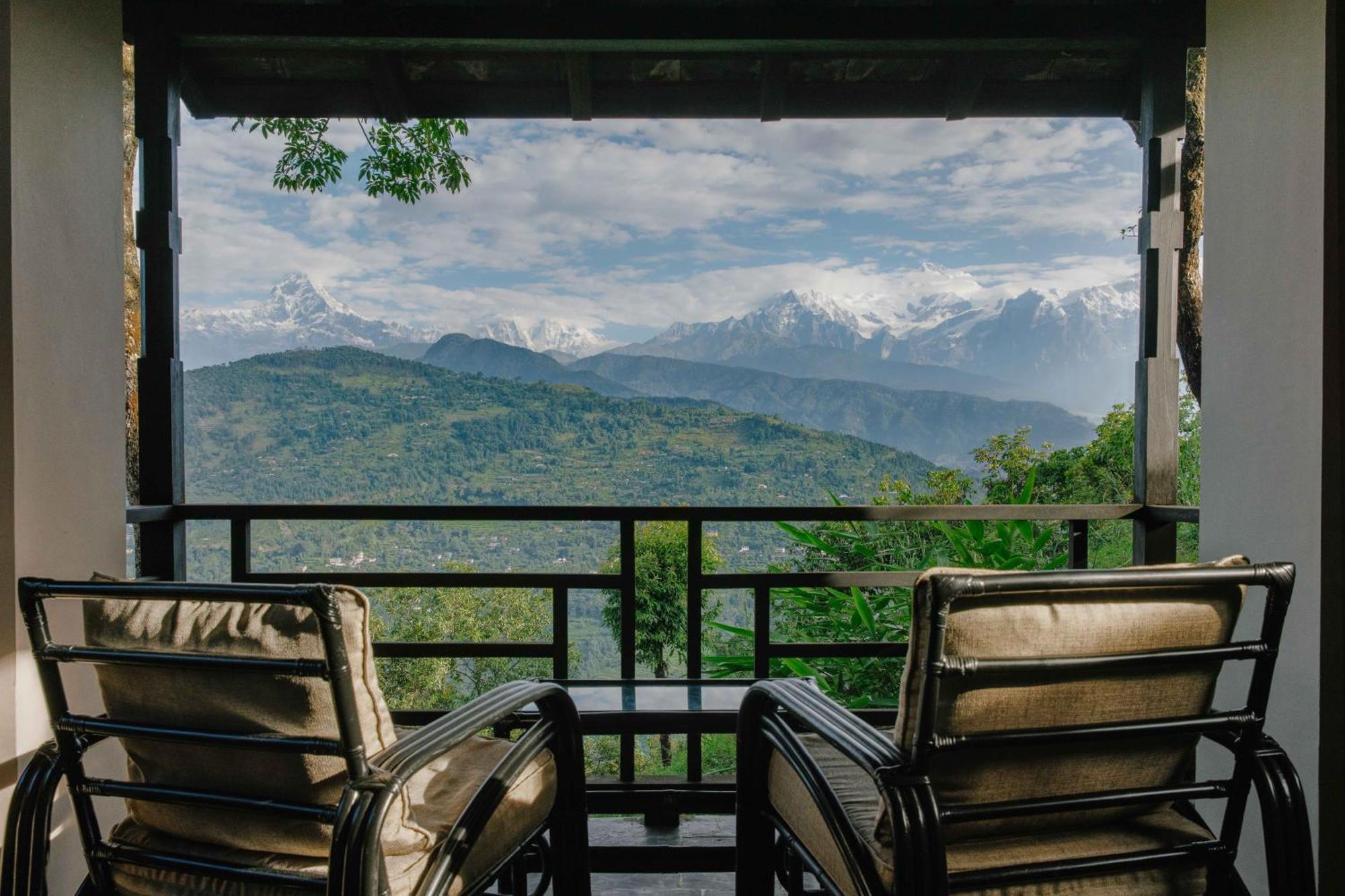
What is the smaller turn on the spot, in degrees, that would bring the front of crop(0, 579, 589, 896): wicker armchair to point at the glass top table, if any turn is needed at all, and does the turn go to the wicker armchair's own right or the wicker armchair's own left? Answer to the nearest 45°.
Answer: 0° — it already faces it

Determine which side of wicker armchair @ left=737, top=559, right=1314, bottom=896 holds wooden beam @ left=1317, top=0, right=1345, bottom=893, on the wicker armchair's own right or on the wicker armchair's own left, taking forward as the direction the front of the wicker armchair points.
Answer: on the wicker armchair's own right

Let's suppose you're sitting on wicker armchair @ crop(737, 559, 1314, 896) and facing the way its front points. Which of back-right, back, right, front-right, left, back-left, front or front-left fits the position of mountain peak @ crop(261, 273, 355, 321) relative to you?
front

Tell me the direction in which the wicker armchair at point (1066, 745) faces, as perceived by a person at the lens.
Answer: facing away from the viewer and to the left of the viewer

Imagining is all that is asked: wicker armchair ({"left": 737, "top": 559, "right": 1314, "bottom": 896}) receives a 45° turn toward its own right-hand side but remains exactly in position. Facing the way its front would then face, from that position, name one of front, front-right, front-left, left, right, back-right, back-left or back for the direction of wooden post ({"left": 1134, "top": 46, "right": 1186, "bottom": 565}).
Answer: front

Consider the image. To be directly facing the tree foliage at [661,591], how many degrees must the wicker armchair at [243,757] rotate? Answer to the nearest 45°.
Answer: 0° — it already faces it

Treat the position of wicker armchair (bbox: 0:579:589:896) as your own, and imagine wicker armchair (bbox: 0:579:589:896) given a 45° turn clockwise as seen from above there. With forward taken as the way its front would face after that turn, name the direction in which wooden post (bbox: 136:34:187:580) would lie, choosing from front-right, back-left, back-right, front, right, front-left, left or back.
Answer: left

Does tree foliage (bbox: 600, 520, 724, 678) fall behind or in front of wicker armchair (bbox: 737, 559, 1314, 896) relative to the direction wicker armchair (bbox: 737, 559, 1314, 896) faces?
in front

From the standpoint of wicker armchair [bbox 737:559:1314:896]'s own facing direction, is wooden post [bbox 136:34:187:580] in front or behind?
in front

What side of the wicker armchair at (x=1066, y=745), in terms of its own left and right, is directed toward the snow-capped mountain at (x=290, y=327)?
front

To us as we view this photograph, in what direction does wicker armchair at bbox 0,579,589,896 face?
facing away from the viewer and to the right of the viewer

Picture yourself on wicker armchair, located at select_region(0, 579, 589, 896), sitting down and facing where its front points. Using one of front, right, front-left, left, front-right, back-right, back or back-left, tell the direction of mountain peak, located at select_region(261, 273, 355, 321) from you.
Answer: front-left

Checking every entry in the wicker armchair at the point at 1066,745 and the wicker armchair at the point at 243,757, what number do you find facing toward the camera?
0

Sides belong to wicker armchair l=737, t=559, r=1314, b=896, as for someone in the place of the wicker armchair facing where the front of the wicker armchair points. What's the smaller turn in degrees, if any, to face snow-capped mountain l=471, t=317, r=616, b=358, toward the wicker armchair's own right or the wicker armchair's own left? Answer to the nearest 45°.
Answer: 0° — it already faces it
